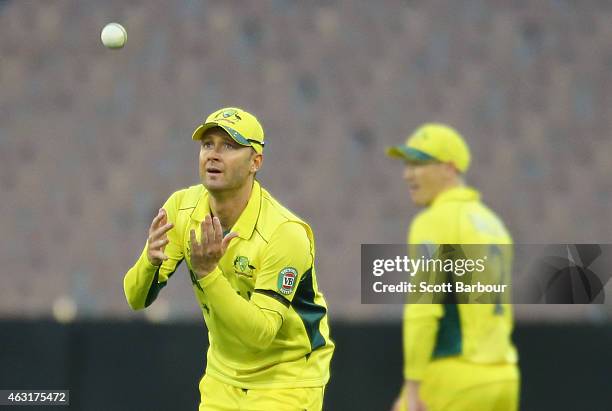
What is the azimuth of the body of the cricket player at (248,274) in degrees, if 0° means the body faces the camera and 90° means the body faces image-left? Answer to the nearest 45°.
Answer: approximately 45°

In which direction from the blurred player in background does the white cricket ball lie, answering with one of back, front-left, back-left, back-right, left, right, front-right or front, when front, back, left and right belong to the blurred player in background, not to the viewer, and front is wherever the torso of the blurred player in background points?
front-left

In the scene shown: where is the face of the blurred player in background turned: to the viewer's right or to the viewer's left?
to the viewer's left

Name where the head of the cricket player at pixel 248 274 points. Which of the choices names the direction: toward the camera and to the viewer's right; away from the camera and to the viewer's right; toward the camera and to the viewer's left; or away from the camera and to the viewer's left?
toward the camera and to the viewer's left
